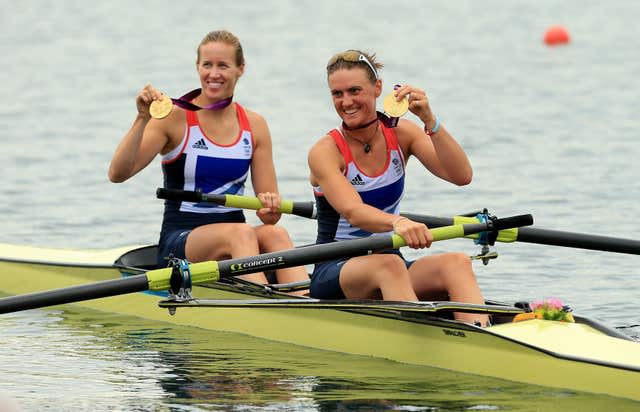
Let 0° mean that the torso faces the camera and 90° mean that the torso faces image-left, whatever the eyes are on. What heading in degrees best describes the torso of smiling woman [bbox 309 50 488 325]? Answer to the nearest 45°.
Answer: approximately 315°

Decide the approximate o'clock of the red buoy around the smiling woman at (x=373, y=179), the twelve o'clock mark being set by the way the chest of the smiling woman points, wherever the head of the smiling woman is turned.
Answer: The red buoy is roughly at 8 o'clock from the smiling woman.

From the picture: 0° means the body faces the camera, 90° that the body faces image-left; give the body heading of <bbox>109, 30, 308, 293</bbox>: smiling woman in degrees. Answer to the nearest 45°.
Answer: approximately 315°

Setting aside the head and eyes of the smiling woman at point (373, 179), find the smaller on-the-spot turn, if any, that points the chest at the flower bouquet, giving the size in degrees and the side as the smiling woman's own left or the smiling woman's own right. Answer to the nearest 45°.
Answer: approximately 45° to the smiling woman's own left

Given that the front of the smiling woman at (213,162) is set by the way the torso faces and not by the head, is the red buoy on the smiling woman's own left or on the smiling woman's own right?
on the smiling woman's own left

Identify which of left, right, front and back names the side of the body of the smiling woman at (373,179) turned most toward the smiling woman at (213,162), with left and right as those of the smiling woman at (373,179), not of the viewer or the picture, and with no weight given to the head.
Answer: back
